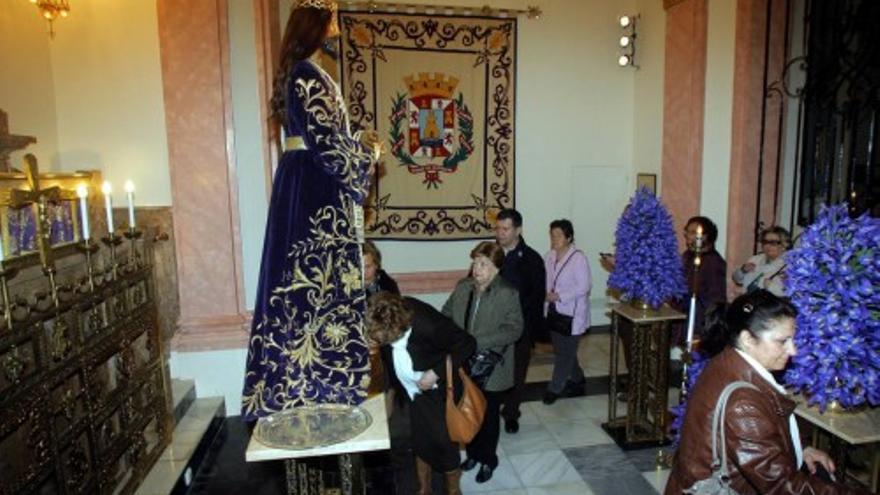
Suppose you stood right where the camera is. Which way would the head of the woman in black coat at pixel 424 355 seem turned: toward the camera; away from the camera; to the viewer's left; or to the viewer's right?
to the viewer's left

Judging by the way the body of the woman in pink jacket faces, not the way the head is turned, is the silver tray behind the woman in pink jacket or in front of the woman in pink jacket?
in front

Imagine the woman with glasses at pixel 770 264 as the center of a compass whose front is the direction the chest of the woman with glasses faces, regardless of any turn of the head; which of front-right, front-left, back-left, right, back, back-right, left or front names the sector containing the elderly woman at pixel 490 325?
front

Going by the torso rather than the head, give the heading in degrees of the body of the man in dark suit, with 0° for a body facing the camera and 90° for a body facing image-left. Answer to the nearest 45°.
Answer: approximately 45°
